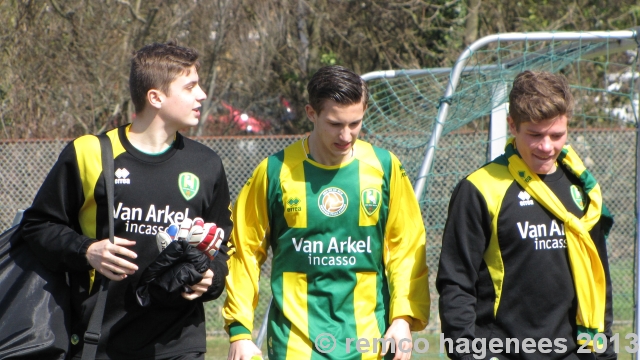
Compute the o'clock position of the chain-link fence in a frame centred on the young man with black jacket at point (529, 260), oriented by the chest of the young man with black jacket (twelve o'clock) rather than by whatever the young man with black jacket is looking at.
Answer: The chain-link fence is roughly at 7 o'clock from the young man with black jacket.

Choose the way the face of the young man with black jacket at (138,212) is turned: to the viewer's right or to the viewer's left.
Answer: to the viewer's right

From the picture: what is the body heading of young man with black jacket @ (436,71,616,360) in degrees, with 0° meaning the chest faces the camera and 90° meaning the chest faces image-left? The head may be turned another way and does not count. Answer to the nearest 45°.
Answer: approximately 315°

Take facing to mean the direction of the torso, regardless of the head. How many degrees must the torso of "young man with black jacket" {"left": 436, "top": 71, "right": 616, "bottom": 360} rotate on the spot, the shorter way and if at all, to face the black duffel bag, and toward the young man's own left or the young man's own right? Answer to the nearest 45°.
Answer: approximately 135° to the young man's own right

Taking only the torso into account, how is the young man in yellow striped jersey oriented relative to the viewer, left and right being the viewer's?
facing the viewer

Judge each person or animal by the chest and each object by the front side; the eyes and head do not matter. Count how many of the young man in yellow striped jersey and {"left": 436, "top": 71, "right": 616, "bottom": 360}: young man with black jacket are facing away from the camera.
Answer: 0

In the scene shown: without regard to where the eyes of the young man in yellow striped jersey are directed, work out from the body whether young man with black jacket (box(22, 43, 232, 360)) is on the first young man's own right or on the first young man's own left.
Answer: on the first young man's own right

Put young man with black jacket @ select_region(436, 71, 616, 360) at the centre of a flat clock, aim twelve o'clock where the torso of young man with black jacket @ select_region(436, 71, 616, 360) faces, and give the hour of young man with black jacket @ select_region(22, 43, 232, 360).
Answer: young man with black jacket @ select_region(22, 43, 232, 360) is roughly at 4 o'clock from young man with black jacket @ select_region(436, 71, 616, 360).

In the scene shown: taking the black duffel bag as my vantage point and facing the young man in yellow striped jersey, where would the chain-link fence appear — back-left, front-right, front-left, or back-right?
front-left

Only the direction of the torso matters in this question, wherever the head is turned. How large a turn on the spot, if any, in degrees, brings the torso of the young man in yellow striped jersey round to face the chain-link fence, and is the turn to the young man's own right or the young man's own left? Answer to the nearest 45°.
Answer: approximately 180°

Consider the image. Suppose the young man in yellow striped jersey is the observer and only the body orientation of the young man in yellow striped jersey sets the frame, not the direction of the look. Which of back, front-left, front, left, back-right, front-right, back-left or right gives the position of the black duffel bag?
right

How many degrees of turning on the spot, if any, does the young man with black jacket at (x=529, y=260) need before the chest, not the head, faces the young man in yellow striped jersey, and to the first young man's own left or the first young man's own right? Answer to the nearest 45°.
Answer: approximately 135° to the first young man's own right

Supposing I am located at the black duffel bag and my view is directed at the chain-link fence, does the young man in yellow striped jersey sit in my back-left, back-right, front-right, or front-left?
front-right

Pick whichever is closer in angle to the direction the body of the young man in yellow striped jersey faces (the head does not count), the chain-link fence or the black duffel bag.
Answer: the black duffel bag

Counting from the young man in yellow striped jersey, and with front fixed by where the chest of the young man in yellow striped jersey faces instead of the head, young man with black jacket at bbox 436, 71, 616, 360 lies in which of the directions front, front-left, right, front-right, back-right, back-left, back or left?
left
